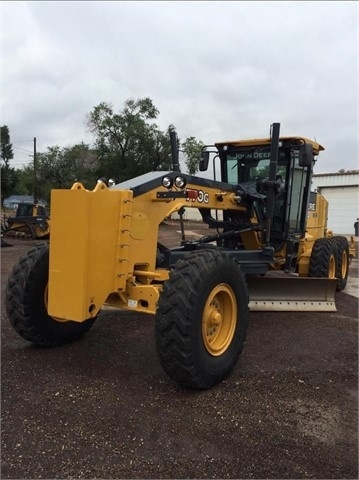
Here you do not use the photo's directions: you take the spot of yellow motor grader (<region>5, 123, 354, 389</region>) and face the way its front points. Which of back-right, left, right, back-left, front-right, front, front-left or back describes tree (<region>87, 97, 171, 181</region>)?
back-right

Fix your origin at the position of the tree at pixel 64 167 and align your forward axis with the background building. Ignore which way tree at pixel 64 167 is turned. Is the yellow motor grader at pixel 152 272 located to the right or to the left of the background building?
right

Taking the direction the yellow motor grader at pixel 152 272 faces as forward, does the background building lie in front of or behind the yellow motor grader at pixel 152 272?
behind

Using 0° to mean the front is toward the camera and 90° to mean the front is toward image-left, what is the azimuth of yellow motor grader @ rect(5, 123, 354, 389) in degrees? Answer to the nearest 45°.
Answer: approximately 45°

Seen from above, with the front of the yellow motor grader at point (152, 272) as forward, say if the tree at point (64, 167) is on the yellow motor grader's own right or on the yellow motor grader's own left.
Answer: on the yellow motor grader's own right

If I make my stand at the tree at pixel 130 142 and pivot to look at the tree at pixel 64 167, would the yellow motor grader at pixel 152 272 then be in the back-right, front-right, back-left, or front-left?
back-left
